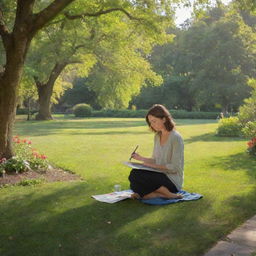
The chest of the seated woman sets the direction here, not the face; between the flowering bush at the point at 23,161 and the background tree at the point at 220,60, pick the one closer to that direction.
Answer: the flowering bush

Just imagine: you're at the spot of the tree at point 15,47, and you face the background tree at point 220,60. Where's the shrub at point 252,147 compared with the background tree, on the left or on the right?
right

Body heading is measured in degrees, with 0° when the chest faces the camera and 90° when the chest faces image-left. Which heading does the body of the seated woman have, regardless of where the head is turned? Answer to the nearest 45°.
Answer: approximately 45°

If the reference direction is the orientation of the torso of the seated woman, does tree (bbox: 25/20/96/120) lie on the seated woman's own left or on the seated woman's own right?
on the seated woman's own right

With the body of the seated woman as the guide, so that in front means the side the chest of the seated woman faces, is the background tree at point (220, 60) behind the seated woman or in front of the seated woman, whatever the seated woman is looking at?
behind

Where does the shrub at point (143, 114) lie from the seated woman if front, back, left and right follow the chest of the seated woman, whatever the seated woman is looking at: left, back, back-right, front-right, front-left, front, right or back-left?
back-right

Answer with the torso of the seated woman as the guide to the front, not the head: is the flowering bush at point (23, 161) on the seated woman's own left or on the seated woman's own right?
on the seated woman's own right

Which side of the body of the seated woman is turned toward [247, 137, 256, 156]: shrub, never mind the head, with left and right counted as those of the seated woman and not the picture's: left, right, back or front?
back

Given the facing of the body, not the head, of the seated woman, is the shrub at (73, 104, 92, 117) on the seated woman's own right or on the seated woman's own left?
on the seated woman's own right
